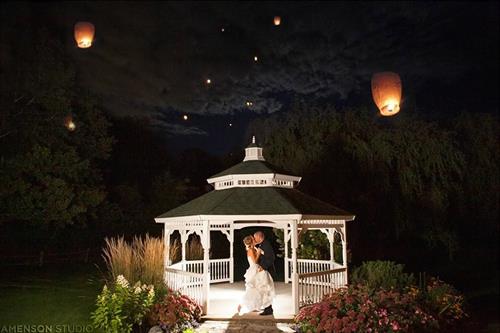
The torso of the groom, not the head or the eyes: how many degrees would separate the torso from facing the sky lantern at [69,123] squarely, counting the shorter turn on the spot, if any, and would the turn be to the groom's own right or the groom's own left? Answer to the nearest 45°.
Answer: approximately 45° to the groom's own right

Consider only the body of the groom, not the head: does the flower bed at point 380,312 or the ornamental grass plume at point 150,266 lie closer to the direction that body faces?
the ornamental grass plume

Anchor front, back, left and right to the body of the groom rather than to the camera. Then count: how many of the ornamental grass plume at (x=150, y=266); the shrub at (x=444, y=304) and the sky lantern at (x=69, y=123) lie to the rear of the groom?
1

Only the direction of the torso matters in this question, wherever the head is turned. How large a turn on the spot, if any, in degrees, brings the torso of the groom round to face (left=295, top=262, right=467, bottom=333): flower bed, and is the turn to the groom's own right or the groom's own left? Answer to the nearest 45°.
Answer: approximately 135° to the groom's own left

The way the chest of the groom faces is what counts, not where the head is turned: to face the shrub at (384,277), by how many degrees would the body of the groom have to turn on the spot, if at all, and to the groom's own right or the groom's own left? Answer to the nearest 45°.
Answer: approximately 135° to the groom's own right

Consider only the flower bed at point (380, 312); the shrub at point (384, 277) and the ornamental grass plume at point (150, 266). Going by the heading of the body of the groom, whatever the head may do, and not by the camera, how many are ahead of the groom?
1

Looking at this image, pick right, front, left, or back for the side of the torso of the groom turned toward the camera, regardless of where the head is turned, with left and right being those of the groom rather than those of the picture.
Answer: left

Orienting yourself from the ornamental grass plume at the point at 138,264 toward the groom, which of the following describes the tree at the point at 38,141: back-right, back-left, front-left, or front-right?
back-left

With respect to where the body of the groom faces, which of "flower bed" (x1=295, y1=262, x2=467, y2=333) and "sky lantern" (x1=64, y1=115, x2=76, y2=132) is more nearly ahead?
the sky lantern

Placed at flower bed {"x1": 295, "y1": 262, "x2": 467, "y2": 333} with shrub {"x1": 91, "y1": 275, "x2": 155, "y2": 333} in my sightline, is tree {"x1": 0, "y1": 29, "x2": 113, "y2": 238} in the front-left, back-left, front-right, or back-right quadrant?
front-right

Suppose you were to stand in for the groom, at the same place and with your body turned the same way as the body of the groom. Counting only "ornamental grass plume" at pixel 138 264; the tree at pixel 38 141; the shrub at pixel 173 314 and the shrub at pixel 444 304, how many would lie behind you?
1

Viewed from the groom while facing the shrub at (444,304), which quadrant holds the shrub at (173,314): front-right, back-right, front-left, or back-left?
back-right

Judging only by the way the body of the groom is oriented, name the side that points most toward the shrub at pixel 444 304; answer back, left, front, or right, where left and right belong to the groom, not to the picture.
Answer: back

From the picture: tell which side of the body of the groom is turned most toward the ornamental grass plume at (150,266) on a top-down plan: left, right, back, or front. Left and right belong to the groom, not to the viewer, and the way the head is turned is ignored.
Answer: front
